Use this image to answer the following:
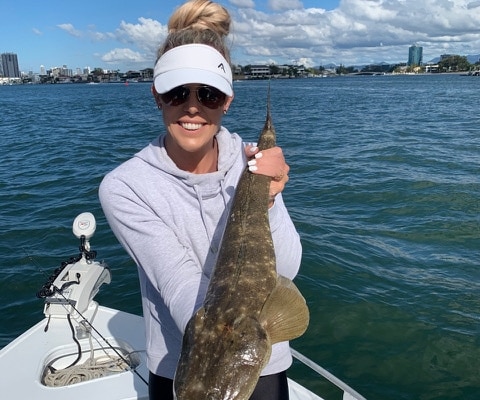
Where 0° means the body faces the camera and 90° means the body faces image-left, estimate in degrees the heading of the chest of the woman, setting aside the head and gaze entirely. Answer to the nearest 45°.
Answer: approximately 0°
